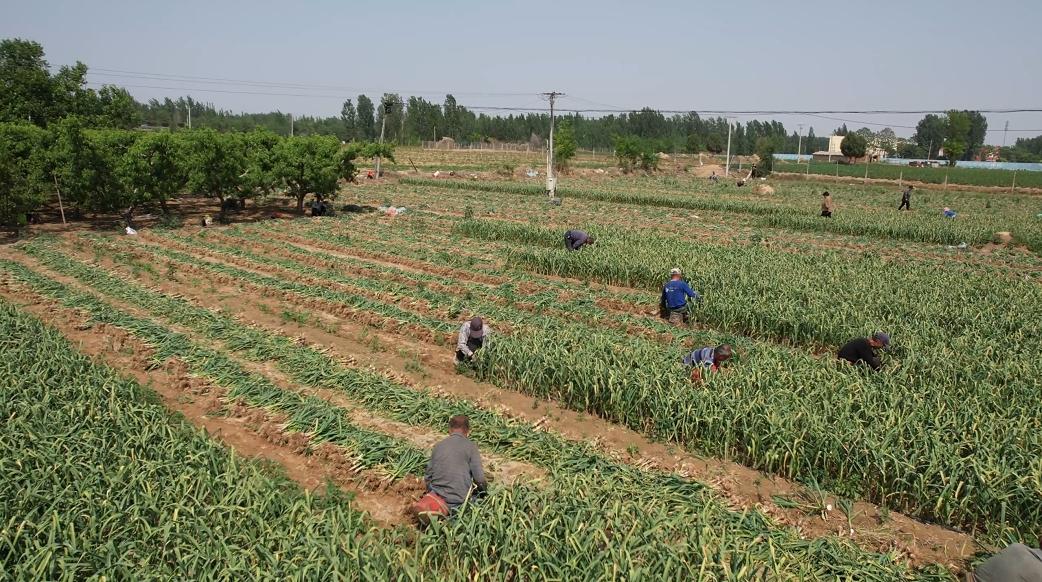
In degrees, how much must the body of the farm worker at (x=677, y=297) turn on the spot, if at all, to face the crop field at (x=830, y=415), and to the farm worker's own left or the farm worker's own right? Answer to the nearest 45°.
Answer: approximately 135° to the farm worker's own right

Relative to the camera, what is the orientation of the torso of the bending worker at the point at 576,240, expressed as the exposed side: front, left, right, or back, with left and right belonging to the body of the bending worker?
right

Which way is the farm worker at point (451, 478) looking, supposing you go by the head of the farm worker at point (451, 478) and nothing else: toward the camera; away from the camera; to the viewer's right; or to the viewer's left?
away from the camera

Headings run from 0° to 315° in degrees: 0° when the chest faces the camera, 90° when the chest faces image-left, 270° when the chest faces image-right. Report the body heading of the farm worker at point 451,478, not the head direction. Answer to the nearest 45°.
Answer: approximately 225°

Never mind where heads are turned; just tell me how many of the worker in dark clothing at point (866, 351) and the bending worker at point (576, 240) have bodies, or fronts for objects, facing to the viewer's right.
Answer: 2

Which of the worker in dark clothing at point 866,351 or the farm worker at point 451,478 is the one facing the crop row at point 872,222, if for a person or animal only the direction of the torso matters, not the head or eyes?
the farm worker

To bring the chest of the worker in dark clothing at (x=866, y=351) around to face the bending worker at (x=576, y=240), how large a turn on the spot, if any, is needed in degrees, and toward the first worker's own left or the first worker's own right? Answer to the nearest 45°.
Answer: approximately 135° to the first worker's own left

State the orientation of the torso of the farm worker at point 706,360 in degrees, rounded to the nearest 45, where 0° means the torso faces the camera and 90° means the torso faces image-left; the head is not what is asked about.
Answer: approximately 270°

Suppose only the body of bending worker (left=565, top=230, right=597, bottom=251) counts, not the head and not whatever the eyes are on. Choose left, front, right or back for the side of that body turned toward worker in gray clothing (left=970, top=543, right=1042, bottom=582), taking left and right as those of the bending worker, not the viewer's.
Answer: right

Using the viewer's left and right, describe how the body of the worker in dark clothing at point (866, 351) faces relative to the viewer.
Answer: facing to the right of the viewer

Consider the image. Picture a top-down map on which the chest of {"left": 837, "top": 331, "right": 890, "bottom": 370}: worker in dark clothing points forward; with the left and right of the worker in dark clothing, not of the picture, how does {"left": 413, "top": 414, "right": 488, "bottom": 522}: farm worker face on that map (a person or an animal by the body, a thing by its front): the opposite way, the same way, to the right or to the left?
to the left
